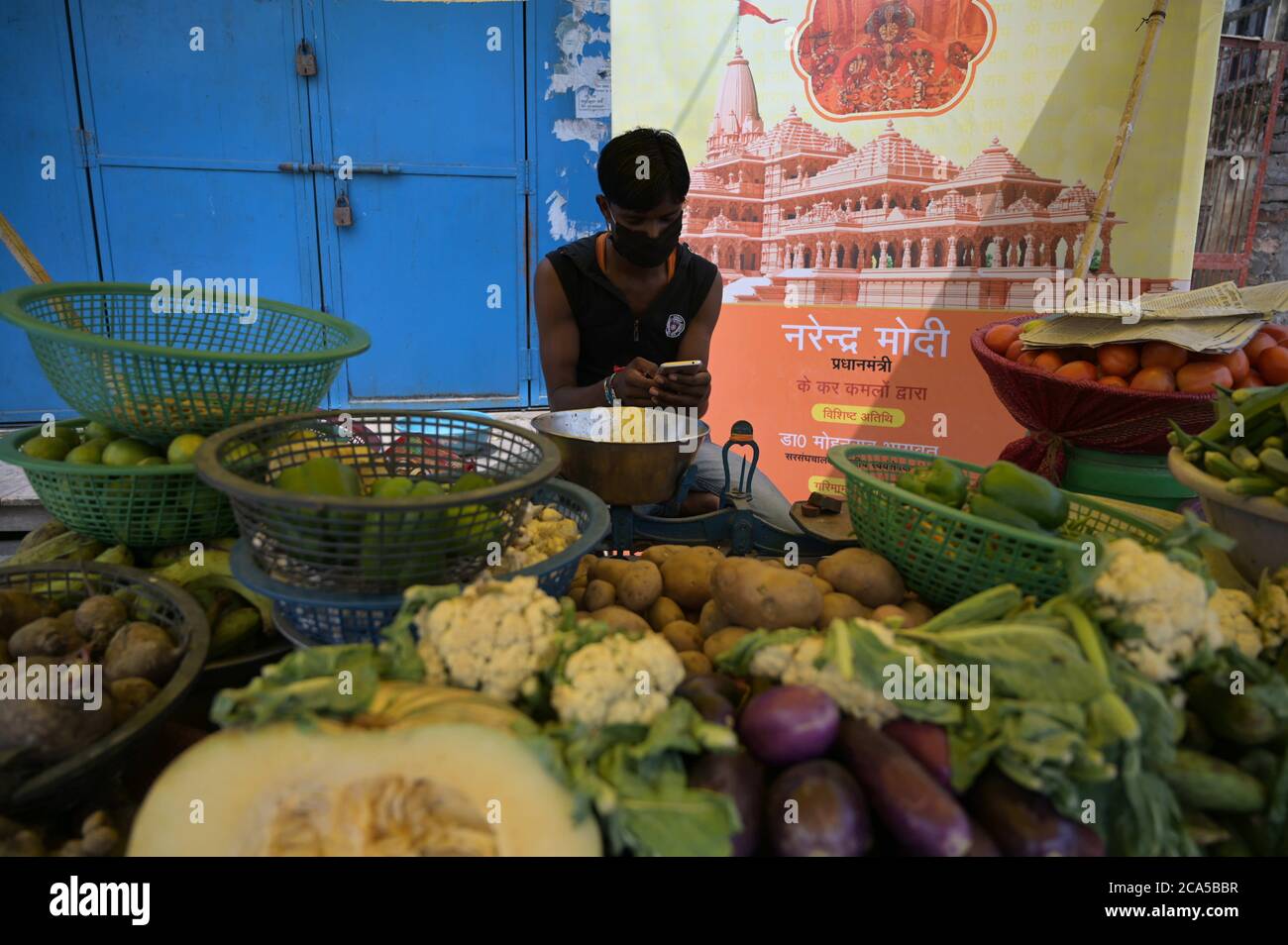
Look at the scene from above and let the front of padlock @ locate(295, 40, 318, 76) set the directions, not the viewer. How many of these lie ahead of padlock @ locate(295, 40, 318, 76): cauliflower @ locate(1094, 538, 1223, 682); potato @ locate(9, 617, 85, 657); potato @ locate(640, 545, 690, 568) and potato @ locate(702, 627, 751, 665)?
4

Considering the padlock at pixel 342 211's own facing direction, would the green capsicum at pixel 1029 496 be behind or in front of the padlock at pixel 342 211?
in front

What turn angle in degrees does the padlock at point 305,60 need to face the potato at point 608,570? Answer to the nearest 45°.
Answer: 0° — it already faces it

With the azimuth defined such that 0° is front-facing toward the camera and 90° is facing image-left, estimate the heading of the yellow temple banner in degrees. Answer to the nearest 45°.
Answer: approximately 0°

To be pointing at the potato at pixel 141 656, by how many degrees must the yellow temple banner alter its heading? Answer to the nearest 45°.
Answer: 0° — it already faces it

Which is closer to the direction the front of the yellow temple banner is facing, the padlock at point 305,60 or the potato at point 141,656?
the potato

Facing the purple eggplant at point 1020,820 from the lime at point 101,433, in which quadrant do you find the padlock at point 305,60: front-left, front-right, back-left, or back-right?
back-left

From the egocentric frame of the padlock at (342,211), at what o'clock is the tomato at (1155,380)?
The tomato is roughly at 11 o'clock from the padlock.

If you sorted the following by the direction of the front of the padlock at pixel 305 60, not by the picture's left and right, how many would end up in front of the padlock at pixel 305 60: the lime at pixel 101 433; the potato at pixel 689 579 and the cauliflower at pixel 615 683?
3

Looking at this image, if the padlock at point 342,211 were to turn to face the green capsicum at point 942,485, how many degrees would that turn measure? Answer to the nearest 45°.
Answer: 0° — it already faces it
